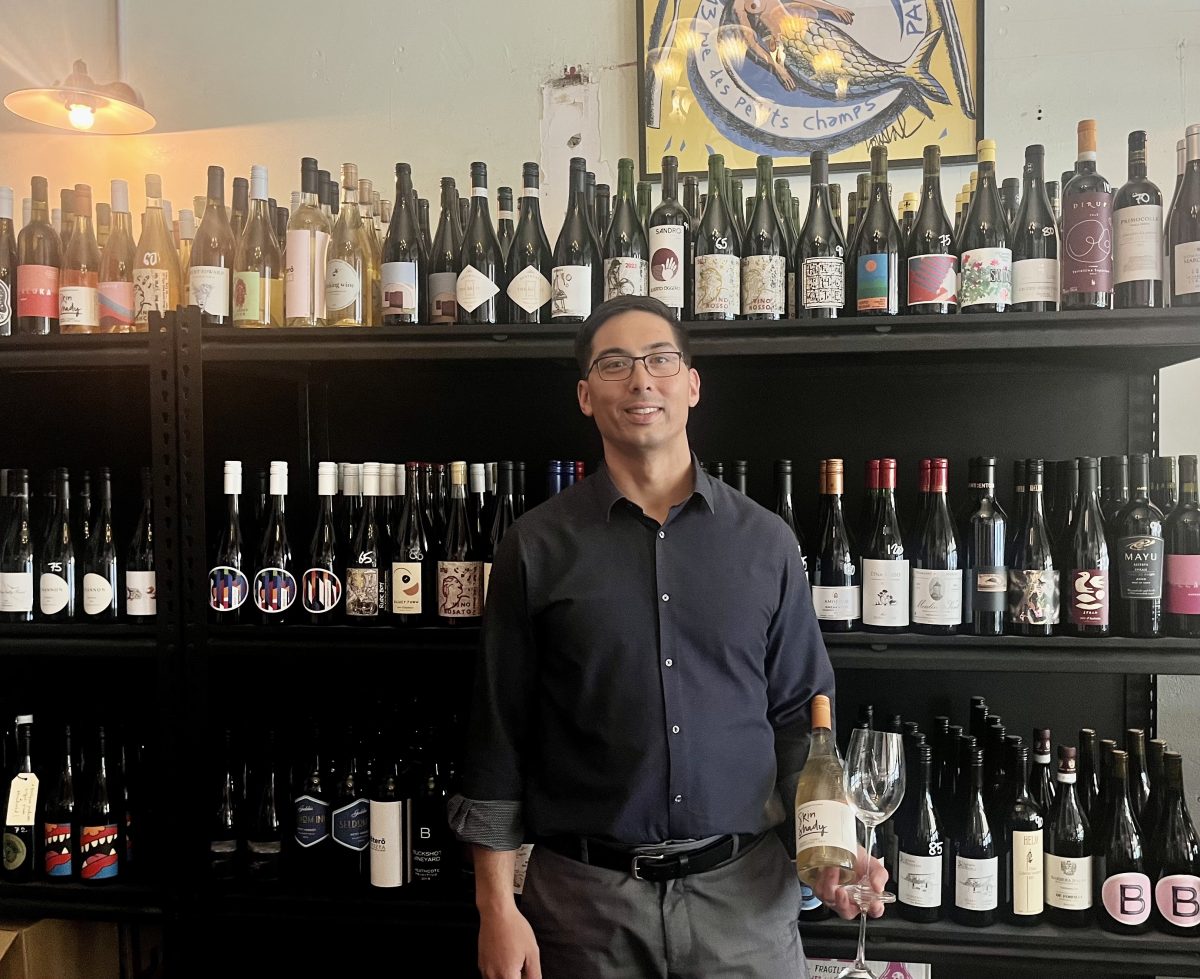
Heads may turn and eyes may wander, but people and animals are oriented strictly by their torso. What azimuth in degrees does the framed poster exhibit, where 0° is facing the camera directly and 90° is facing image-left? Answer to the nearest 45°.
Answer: approximately 0°

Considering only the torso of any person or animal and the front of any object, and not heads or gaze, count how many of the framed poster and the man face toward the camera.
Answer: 2
